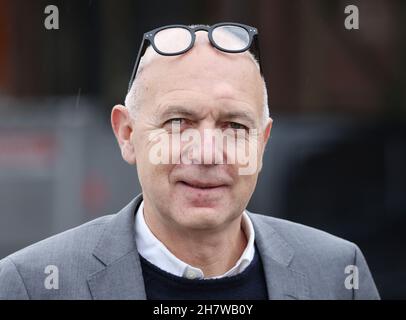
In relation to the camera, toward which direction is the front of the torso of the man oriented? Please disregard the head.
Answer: toward the camera

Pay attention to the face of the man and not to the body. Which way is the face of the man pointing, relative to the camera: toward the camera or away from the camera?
toward the camera
